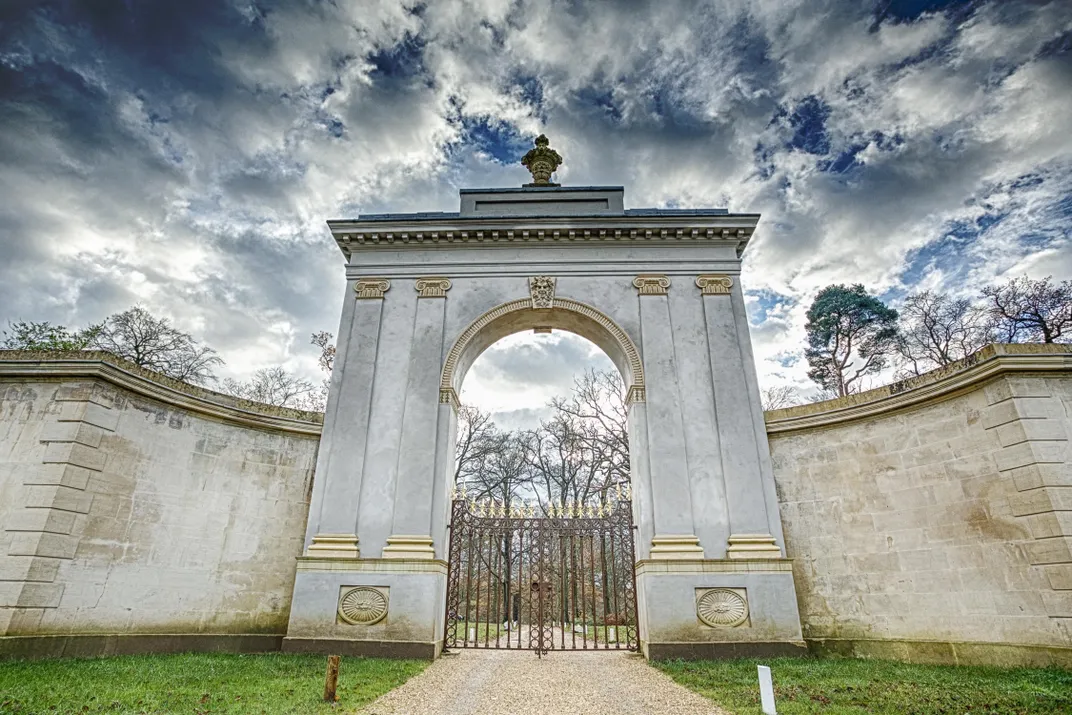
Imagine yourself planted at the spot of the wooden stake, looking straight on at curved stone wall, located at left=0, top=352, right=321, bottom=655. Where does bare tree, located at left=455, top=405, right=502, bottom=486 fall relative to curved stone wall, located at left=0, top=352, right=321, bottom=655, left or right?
right

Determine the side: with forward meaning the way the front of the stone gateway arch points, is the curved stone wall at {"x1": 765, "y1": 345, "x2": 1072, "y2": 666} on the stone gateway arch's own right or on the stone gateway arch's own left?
on the stone gateway arch's own left

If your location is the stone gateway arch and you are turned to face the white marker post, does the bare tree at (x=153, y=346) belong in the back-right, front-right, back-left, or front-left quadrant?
back-right

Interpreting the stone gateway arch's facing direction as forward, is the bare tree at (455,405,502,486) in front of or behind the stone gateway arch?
behind

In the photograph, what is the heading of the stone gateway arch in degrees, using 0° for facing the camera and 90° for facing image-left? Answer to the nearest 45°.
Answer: approximately 0°

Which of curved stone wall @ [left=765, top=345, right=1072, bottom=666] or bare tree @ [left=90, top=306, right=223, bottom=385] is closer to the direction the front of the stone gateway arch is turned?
the curved stone wall

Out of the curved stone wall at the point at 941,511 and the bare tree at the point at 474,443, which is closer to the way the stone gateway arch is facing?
the curved stone wall

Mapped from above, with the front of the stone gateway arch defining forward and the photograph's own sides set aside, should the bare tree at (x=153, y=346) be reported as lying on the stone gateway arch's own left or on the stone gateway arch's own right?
on the stone gateway arch's own right
